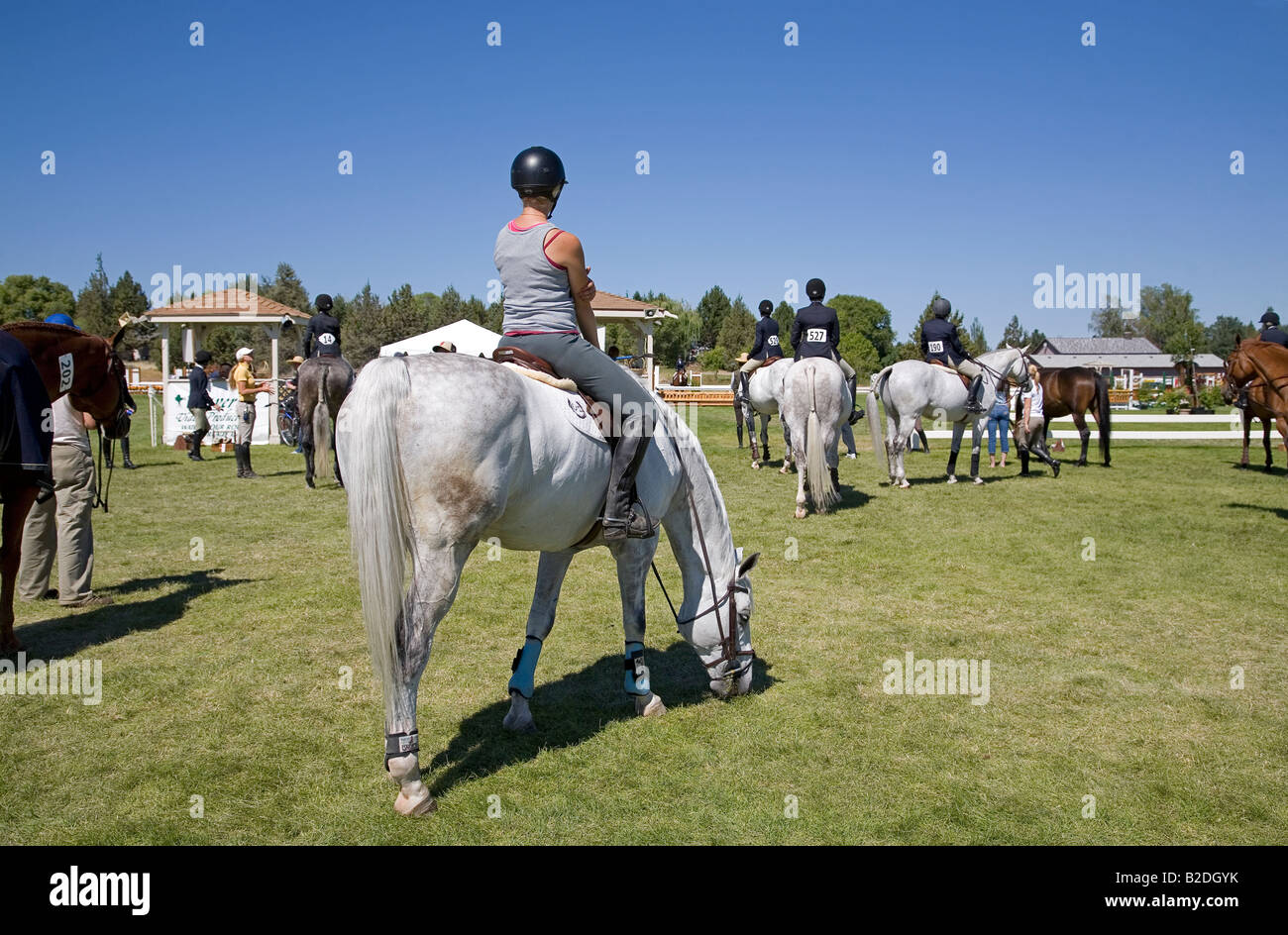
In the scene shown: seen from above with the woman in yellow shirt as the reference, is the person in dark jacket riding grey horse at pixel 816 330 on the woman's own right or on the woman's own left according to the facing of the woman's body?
on the woman's own right

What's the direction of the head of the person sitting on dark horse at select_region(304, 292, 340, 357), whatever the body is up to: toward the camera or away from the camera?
away from the camera

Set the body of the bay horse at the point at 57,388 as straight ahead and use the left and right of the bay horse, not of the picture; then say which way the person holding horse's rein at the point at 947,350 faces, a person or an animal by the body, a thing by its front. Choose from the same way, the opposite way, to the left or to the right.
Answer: the same way

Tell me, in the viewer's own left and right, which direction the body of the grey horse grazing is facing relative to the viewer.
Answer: facing away from the viewer and to the right of the viewer

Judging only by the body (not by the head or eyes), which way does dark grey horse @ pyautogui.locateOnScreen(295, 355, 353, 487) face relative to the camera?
away from the camera

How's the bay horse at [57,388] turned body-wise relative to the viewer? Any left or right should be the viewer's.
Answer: facing to the right of the viewer

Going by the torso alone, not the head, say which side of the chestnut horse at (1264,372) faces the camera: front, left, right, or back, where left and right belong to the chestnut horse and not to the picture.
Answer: left

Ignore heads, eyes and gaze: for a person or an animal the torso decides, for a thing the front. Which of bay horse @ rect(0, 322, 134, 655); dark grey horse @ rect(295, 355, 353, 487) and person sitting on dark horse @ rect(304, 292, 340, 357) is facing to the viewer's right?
the bay horse

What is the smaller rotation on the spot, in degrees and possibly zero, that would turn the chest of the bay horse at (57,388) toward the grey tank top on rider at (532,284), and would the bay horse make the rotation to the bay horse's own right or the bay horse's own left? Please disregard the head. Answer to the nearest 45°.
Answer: approximately 45° to the bay horse's own right

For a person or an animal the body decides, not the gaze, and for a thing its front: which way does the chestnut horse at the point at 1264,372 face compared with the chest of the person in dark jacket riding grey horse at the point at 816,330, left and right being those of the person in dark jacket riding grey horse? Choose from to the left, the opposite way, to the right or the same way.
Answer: to the left

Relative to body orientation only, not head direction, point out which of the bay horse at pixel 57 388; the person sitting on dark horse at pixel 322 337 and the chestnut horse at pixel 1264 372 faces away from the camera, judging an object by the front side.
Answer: the person sitting on dark horse

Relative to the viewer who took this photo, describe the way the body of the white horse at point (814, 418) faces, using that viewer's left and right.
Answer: facing away from the viewer

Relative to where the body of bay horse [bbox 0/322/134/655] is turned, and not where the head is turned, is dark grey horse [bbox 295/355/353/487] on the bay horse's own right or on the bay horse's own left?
on the bay horse's own left
